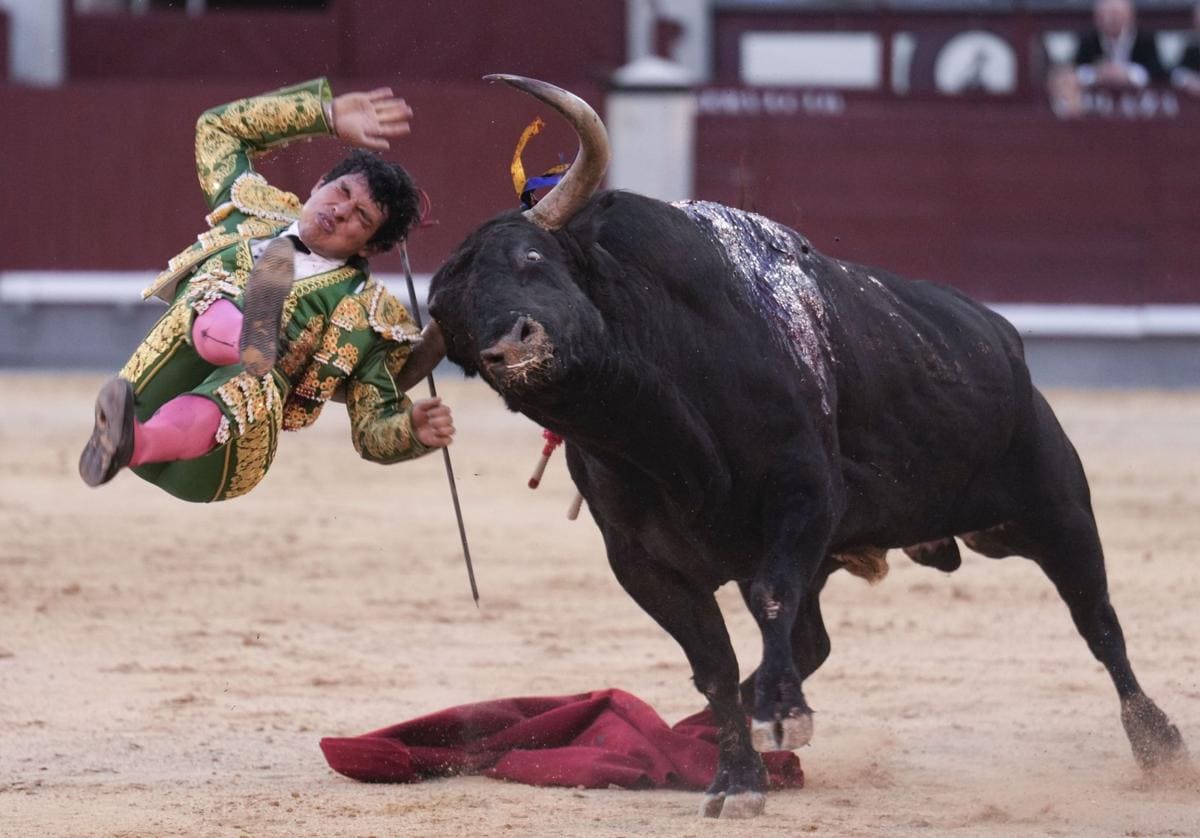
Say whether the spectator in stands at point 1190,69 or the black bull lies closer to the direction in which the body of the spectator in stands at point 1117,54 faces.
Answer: the black bull

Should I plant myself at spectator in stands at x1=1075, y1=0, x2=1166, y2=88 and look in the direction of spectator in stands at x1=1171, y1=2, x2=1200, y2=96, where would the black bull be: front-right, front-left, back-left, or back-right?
back-right

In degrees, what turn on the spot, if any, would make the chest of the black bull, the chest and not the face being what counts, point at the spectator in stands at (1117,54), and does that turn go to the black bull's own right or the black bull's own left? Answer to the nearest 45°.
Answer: approximately 135° to the black bull's own right

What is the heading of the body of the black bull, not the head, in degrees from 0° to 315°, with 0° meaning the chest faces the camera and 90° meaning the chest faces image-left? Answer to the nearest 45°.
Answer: approximately 45°

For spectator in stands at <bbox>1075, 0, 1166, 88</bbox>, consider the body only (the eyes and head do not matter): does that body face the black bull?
yes

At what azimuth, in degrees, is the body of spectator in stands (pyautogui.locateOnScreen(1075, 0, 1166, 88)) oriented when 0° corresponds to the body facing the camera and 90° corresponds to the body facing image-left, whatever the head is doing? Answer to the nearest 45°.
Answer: approximately 0°
